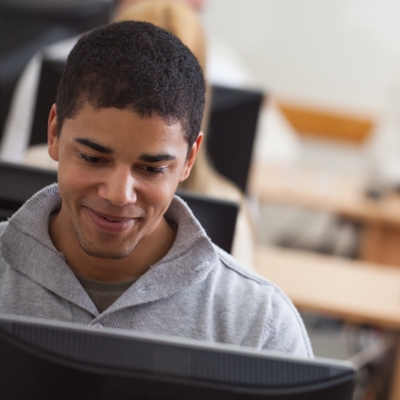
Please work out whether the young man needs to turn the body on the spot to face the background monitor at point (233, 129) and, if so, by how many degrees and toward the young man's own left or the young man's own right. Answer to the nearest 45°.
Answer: approximately 180°

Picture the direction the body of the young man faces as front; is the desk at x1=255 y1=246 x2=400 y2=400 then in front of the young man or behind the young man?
behind

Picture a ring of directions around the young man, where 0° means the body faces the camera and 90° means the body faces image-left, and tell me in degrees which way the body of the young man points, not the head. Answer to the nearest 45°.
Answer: approximately 0°

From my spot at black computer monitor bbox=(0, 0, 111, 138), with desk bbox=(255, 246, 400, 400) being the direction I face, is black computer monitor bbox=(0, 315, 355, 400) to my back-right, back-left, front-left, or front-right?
front-right

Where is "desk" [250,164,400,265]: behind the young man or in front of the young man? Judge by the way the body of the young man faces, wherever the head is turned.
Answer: behind

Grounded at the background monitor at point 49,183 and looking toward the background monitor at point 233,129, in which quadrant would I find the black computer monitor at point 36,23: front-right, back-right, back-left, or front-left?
front-left
